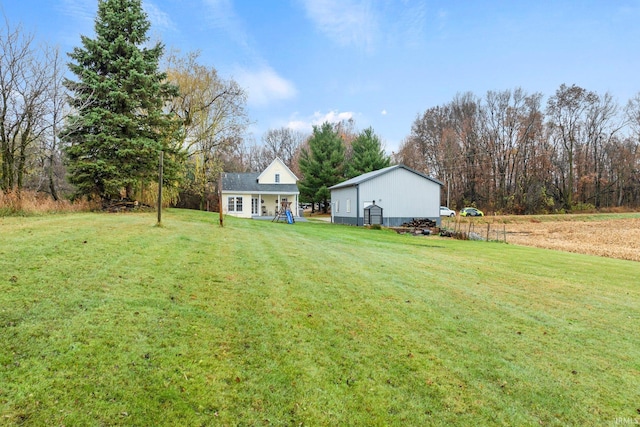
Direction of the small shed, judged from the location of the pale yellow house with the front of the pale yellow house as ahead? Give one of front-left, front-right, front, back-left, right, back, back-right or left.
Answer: front-left

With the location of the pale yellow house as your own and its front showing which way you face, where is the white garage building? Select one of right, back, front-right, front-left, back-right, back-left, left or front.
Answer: front-left

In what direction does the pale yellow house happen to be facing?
toward the camera

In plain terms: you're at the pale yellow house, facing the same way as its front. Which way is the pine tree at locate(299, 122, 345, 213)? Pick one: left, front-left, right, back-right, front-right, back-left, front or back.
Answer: back-left
